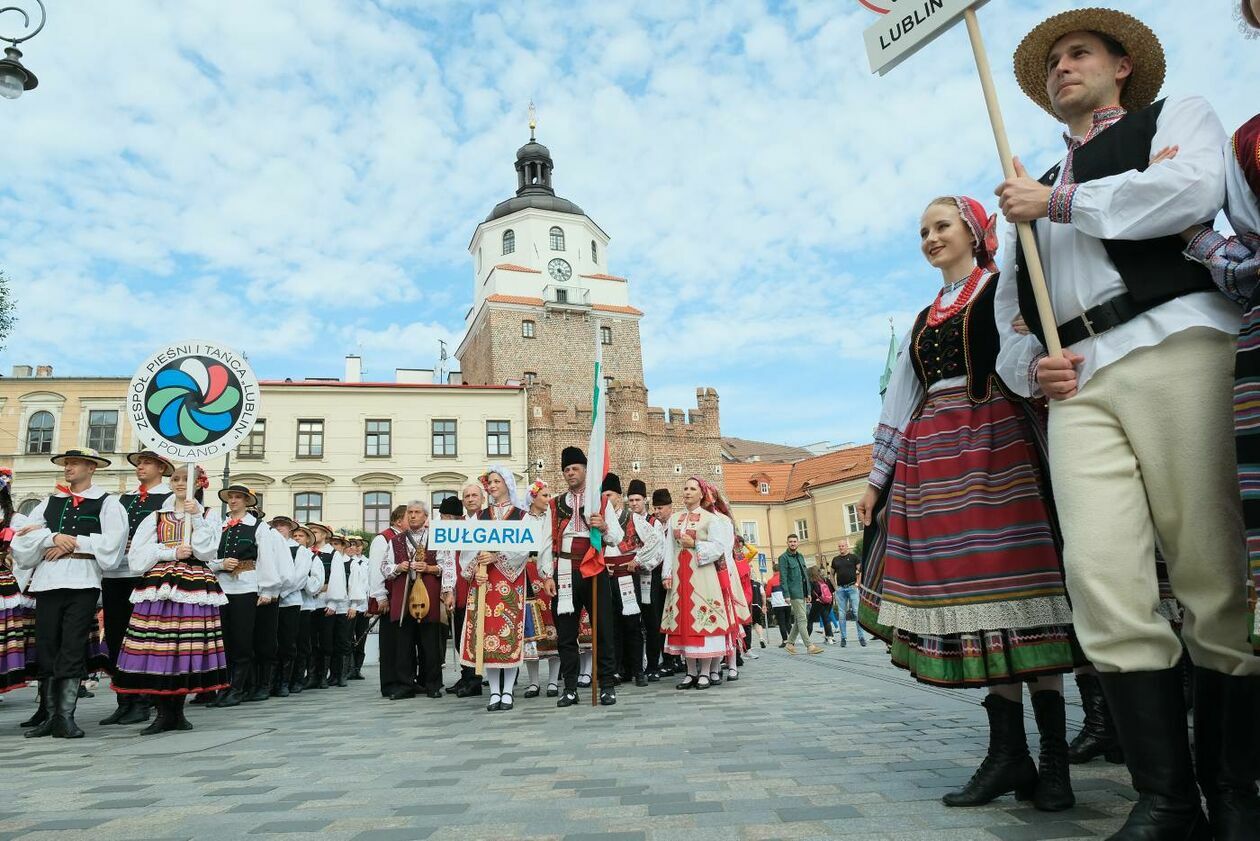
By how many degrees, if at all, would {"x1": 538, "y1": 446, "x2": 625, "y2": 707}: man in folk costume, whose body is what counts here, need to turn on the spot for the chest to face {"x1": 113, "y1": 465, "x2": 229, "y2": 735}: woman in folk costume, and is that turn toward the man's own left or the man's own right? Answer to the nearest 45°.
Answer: approximately 90° to the man's own right

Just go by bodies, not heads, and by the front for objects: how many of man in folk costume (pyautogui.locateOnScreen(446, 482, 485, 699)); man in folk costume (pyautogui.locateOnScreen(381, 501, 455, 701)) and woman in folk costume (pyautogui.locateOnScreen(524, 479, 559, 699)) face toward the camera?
3

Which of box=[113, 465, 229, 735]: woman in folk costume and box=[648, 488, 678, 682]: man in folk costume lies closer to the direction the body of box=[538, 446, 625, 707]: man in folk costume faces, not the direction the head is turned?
the woman in folk costume

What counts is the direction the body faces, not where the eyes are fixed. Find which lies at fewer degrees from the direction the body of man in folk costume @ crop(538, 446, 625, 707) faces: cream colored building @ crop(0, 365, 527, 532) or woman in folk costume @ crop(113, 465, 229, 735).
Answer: the woman in folk costume

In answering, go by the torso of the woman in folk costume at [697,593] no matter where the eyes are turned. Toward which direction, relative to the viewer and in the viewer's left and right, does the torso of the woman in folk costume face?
facing the viewer and to the left of the viewer

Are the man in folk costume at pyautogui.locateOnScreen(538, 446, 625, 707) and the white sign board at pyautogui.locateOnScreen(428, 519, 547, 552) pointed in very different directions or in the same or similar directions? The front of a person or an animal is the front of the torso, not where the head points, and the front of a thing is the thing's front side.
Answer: same or similar directions

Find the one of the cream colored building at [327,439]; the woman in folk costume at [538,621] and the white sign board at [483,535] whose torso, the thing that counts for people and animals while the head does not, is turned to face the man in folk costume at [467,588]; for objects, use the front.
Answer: the cream colored building

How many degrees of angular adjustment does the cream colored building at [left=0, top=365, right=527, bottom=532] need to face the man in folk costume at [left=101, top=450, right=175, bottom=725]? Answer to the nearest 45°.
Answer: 0° — it already faces them

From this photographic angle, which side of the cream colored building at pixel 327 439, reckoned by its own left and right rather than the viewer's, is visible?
front

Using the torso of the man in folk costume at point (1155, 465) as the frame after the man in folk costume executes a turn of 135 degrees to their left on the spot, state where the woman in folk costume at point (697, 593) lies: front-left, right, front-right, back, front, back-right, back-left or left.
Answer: back-left

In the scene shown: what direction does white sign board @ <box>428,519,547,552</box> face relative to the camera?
toward the camera

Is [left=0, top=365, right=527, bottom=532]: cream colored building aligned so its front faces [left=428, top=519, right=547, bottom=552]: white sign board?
yes

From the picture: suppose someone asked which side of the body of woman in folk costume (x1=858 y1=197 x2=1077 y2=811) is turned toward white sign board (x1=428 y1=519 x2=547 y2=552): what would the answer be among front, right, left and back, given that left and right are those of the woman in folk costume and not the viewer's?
right

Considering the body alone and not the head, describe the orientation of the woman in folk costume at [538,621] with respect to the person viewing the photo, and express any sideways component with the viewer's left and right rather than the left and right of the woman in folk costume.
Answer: facing the viewer

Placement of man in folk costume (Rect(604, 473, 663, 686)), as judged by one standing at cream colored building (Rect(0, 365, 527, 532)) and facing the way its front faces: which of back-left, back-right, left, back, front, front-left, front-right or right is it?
front

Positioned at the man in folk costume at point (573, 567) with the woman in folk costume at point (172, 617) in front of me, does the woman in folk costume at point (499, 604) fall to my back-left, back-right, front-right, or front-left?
front-right

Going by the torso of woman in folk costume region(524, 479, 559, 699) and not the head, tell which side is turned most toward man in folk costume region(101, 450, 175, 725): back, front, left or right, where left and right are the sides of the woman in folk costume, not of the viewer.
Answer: right

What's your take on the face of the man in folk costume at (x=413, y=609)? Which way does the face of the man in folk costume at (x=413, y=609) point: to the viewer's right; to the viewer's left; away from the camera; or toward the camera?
toward the camera
